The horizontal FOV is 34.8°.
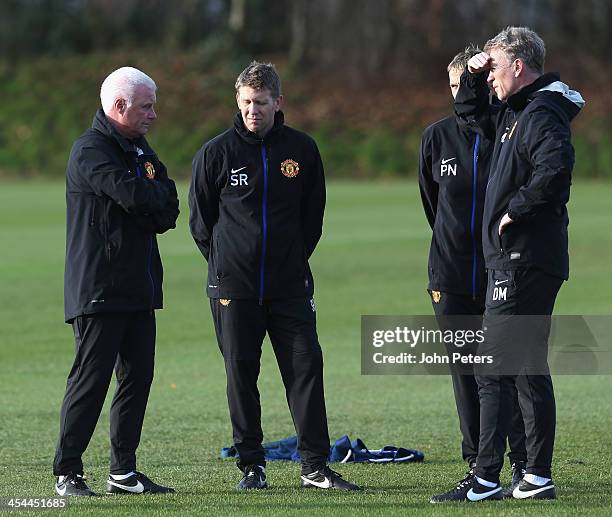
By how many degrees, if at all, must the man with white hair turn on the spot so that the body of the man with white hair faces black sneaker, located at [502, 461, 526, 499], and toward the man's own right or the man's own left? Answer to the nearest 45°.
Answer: approximately 45° to the man's own left

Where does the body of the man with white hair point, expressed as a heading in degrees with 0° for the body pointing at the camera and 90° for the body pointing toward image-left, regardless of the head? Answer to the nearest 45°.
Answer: approximately 315°

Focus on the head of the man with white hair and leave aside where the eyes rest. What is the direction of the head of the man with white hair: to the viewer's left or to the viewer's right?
to the viewer's right
